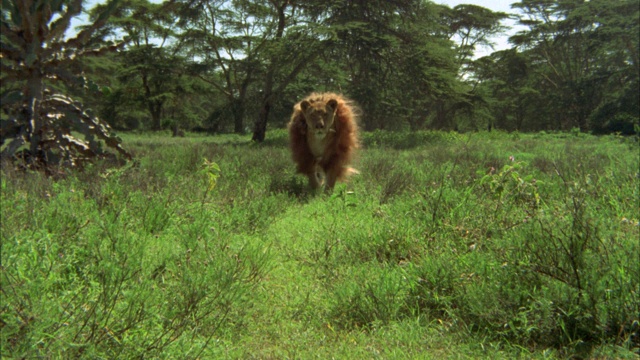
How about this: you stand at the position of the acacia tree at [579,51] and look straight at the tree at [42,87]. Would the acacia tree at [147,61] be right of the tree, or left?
right

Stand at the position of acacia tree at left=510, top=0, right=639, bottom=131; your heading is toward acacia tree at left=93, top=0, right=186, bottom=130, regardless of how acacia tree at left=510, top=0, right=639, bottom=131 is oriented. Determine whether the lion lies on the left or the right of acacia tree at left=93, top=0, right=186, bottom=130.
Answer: left

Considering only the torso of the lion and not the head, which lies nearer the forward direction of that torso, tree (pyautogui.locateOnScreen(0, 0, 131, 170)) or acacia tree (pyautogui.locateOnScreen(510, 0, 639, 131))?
the tree

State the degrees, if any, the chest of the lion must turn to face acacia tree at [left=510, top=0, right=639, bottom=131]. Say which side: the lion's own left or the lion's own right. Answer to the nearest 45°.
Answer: approximately 135° to the lion's own left

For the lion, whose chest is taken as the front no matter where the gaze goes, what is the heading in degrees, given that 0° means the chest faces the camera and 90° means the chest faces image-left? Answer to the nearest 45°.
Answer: approximately 0°

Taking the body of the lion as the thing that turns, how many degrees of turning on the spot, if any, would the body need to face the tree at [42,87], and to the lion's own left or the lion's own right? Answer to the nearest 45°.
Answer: approximately 90° to the lion's own right

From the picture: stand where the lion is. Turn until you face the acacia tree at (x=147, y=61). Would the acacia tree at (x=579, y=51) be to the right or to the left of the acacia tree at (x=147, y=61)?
right

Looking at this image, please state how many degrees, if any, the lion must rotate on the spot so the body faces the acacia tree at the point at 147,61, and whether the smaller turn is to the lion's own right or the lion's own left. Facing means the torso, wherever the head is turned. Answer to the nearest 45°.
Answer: approximately 135° to the lion's own right
